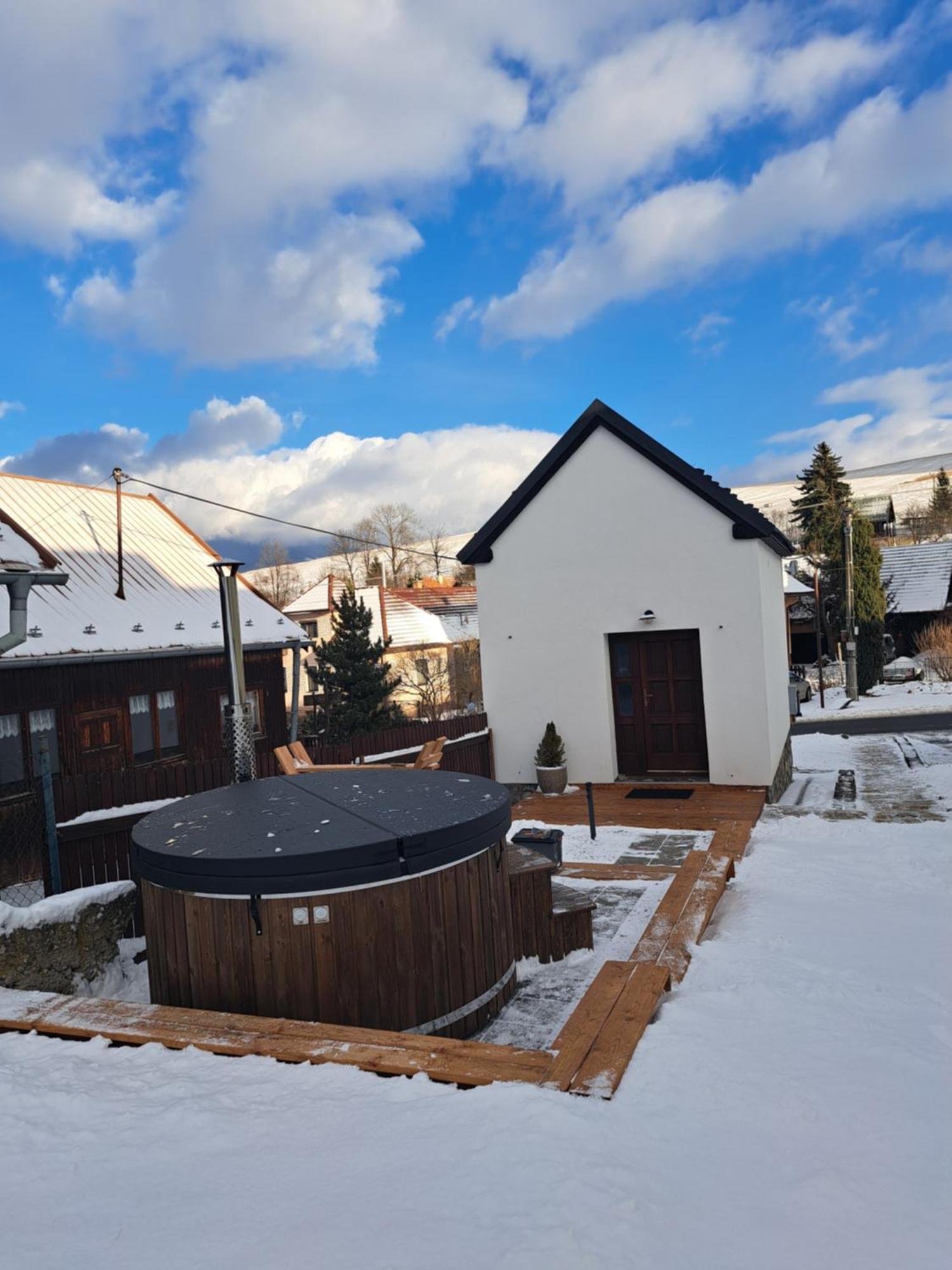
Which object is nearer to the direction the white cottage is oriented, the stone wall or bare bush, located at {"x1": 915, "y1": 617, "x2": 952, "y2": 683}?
the stone wall

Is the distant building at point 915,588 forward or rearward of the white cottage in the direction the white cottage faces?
rearward

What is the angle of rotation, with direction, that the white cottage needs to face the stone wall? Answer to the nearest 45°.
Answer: approximately 45° to its right

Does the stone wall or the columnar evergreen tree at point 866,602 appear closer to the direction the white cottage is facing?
the stone wall

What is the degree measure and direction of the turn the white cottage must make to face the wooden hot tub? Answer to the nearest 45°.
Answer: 0° — it already faces it

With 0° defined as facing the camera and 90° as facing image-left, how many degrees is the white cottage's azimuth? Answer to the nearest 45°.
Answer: approximately 0°

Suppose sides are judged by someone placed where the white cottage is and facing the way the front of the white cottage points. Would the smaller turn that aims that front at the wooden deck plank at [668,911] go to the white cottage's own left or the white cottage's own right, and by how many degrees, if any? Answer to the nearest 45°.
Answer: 0° — it already faces it

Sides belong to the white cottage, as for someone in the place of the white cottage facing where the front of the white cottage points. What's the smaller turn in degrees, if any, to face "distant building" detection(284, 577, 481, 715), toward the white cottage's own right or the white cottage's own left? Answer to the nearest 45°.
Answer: approximately 180°

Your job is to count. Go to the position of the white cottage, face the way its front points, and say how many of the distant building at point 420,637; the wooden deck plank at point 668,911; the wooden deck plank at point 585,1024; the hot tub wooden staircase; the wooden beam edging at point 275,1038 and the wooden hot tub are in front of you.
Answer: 5
